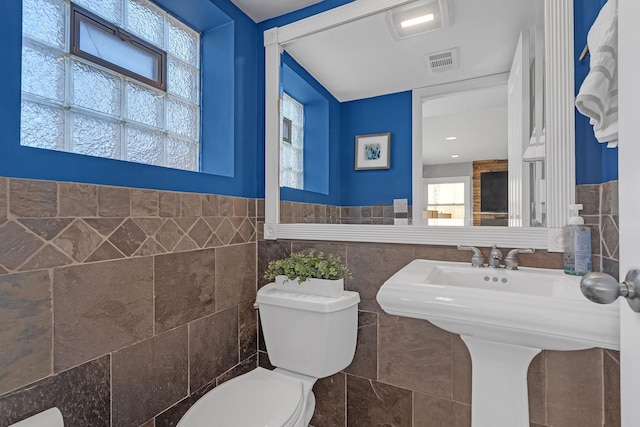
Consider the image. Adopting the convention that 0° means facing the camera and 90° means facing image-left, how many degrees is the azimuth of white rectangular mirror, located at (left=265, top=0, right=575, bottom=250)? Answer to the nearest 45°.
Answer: approximately 45°

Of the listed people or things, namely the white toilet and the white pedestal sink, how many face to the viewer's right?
0

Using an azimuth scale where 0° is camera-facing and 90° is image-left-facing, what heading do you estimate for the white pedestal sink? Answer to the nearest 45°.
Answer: approximately 0°

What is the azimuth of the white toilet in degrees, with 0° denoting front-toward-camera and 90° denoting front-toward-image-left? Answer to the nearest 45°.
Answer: approximately 45°

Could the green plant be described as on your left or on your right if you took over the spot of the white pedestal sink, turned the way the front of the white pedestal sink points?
on your right

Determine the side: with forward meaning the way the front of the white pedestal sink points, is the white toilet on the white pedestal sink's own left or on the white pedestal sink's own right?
on the white pedestal sink's own right

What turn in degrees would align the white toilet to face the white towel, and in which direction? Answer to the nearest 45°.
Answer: approximately 90° to its left

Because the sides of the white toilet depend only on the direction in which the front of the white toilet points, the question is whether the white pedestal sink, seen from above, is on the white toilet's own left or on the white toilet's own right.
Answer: on the white toilet's own left

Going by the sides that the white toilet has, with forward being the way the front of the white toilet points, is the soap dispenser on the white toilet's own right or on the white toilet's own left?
on the white toilet's own left
